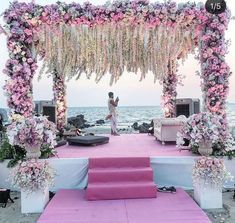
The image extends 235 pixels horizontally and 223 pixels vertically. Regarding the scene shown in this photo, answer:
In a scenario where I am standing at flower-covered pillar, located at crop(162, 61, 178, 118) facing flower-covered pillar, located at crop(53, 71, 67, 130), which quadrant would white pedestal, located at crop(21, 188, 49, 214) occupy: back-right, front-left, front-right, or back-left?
front-left

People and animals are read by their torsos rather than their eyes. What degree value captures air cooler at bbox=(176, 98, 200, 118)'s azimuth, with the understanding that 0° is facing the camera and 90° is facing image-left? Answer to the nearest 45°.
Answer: approximately 45°

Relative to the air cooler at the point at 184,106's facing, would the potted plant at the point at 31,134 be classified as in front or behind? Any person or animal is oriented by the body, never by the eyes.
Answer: in front

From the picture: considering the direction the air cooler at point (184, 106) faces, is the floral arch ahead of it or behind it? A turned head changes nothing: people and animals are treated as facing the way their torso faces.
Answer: ahead

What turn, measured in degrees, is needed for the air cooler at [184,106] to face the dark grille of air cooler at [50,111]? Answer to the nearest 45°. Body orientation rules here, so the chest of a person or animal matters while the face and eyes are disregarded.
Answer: approximately 45° to its right

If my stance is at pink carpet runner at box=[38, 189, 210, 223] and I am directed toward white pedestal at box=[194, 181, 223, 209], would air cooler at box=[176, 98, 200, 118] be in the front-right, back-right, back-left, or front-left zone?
front-left

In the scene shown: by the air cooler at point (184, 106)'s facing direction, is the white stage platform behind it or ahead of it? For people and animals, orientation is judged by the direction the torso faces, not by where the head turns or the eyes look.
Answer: ahead

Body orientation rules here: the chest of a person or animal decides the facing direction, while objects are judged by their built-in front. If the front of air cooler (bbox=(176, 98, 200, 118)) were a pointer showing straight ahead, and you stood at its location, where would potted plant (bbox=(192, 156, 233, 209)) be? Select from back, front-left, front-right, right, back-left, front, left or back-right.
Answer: front-left

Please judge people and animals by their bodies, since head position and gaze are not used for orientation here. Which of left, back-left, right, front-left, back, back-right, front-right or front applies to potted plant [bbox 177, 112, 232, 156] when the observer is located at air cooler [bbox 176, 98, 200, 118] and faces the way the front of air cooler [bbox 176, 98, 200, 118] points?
front-left
